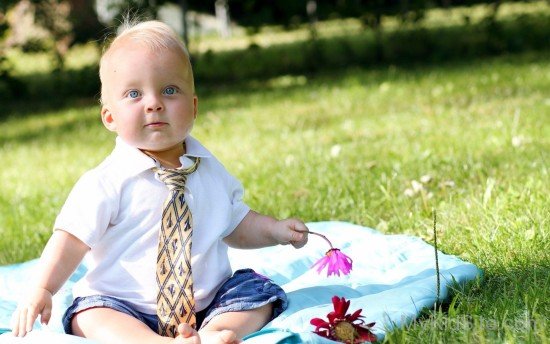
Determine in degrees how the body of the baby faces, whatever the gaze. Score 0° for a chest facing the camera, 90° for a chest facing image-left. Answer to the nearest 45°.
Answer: approximately 0°

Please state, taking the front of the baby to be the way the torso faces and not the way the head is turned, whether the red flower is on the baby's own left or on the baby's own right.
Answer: on the baby's own left

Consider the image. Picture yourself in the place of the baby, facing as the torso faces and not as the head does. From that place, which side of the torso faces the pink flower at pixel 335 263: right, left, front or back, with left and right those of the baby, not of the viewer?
left
